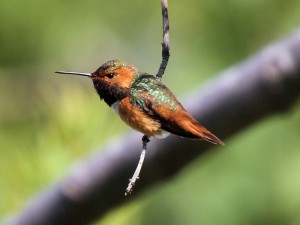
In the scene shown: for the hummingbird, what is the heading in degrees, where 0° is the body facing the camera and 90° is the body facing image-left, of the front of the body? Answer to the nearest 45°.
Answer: approximately 90°
